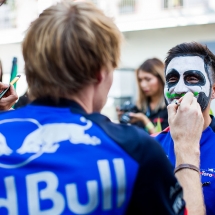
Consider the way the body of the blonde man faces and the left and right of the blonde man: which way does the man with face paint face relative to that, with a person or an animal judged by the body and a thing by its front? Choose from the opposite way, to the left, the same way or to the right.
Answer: the opposite way

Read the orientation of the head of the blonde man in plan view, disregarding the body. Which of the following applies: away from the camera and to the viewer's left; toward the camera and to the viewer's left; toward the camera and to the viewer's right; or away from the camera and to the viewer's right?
away from the camera and to the viewer's right

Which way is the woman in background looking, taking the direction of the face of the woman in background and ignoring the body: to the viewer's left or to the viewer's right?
to the viewer's left

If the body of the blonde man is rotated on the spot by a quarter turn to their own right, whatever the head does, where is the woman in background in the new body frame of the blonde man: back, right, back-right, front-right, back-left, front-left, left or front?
back-left

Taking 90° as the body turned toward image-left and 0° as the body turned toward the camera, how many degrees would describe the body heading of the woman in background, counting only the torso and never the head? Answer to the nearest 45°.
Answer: approximately 45°

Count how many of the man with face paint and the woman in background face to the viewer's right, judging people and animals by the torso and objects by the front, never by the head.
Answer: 0

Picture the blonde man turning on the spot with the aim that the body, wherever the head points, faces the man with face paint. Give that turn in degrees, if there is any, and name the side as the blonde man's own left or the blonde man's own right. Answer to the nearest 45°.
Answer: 0° — they already face them

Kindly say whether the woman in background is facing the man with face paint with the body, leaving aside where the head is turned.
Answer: no

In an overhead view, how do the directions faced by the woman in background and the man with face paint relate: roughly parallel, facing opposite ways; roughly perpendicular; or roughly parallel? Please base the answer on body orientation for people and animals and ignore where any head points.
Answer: roughly parallel

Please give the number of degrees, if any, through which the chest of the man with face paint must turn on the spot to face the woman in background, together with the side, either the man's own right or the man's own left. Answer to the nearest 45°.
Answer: approximately 135° to the man's own right
